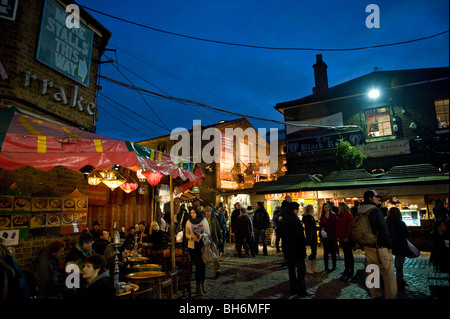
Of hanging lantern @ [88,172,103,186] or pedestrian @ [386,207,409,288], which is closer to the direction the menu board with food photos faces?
the pedestrian

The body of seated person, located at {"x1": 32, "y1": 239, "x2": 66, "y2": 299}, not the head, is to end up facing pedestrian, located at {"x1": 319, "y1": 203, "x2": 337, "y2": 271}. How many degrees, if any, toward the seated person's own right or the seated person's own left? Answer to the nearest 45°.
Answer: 0° — they already face them

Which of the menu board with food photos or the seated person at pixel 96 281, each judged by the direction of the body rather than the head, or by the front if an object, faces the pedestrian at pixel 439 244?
the menu board with food photos

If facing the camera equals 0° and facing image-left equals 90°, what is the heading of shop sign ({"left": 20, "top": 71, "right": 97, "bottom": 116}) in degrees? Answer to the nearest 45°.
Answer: approximately 315°

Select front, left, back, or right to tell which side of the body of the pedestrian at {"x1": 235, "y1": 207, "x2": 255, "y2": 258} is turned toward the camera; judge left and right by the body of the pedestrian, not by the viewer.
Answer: back

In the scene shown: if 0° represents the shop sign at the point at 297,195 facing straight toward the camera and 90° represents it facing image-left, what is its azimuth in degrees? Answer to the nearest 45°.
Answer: approximately 0°

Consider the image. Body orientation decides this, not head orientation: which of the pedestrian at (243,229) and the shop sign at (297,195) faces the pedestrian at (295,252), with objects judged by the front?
the shop sign
